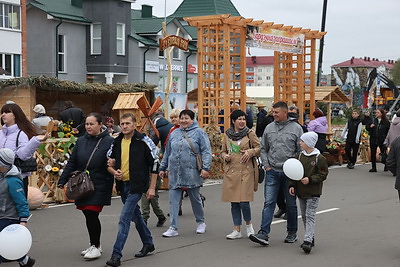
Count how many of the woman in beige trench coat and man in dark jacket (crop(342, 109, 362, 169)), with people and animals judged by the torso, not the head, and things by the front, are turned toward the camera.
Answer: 2

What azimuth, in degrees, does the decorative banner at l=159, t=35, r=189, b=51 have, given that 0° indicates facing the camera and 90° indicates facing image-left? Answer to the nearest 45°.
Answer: approximately 0°

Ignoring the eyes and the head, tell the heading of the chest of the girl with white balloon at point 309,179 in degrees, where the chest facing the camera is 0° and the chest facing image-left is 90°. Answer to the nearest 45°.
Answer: approximately 45°

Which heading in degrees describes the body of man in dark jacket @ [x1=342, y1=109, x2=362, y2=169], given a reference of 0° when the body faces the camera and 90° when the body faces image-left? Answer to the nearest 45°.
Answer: approximately 0°

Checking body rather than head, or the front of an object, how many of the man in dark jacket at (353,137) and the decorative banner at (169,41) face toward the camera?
2

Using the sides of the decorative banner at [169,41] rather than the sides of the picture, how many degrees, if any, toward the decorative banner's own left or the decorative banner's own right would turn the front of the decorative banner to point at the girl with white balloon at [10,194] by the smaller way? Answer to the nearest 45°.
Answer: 0° — it already faces them

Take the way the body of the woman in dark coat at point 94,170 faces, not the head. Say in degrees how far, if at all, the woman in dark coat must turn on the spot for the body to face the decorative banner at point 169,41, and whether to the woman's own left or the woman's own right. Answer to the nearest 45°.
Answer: approximately 135° to the woman's own right

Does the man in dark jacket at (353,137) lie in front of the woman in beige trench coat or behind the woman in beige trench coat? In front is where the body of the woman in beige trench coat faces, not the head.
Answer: behind

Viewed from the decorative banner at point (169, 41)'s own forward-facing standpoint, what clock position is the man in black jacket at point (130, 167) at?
The man in black jacket is roughly at 12 o'clock from the decorative banner.
